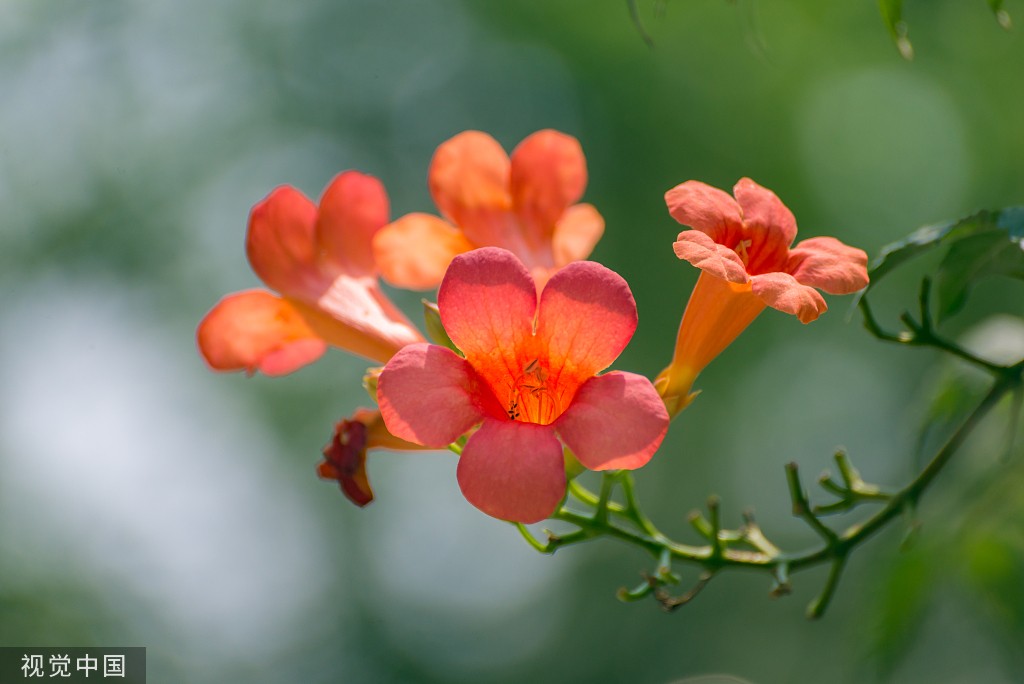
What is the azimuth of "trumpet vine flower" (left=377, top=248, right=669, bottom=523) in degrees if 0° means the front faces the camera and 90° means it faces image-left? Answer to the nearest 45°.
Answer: approximately 0°

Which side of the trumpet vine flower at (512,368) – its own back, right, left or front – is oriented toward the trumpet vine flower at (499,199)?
back

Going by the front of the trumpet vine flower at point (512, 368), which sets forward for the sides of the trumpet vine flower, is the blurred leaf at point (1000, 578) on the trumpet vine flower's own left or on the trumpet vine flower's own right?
on the trumpet vine flower's own left

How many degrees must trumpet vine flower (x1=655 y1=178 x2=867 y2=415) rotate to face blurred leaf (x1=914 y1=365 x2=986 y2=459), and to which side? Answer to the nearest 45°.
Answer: approximately 90° to its left

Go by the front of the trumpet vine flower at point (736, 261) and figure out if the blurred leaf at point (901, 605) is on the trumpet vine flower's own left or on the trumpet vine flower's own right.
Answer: on the trumpet vine flower's own left

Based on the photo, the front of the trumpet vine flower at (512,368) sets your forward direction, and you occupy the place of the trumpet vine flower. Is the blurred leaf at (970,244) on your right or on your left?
on your left
